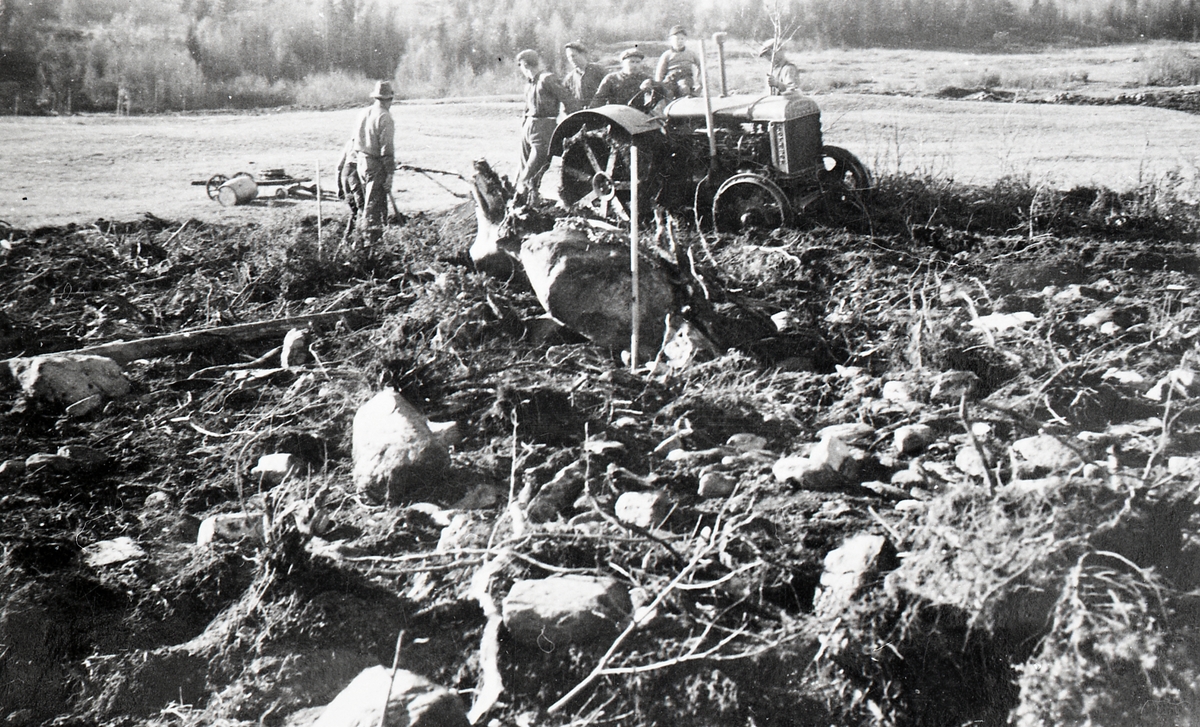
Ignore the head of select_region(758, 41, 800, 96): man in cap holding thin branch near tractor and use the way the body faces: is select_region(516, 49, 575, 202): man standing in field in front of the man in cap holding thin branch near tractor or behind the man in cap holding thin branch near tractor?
in front

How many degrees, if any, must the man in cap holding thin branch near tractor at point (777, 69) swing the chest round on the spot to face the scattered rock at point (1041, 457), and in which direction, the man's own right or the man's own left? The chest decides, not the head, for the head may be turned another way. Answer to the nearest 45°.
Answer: approximately 90° to the man's own left

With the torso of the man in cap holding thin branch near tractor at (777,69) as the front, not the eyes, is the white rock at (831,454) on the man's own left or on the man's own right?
on the man's own left
